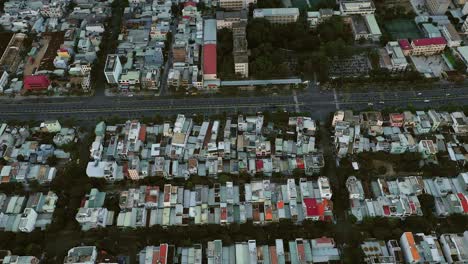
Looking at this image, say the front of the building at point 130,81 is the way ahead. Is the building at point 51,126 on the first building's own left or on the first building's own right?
on the first building's own right

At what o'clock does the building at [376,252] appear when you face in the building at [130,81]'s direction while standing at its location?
the building at [376,252] is roughly at 10 o'clock from the building at [130,81].

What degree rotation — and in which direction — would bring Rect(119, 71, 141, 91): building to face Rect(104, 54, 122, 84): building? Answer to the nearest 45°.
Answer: approximately 90° to its right

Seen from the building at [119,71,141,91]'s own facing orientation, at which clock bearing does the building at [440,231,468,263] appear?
the building at [440,231,468,263] is roughly at 10 o'clock from the building at [119,71,141,91].

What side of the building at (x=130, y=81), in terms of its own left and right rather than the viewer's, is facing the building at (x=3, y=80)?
right

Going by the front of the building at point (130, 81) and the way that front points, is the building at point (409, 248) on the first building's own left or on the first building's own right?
on the first building's own left

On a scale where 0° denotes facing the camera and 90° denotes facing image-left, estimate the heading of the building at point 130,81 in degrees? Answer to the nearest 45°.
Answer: approximately 0°
